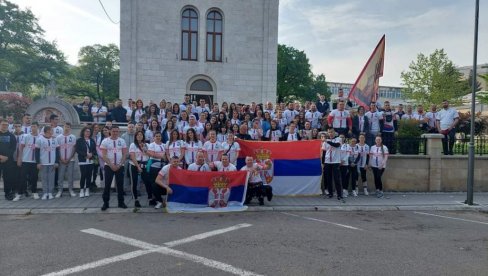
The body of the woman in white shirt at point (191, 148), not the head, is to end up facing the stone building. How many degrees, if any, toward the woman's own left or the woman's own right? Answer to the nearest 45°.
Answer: approximately 180°

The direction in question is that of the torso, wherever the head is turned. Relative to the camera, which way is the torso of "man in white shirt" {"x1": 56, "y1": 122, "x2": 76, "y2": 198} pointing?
toward the camera

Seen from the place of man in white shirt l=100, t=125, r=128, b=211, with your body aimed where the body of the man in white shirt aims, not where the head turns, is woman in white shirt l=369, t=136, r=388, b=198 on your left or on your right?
on your left

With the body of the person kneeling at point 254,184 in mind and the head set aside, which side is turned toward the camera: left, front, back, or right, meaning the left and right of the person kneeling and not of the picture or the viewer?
front

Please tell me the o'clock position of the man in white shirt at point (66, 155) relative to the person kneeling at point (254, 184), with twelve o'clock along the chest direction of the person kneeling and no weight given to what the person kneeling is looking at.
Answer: The man in white shirt is roughly at 3 o'clock from the person kneeling.

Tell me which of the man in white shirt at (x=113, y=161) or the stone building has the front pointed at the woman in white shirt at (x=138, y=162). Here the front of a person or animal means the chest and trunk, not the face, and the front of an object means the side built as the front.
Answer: the stone building

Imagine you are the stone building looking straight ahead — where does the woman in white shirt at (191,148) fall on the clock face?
The woman in white shirt is roughly at 12 o'clock from the stone building.

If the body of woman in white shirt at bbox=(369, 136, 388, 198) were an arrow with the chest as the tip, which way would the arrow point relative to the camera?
toward the camera

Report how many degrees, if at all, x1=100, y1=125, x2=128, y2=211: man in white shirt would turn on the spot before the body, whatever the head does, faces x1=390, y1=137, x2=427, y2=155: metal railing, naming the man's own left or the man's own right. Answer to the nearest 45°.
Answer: approximately 90° to the man's own left

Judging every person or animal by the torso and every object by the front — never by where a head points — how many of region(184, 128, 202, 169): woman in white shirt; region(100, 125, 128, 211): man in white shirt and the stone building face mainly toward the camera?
3

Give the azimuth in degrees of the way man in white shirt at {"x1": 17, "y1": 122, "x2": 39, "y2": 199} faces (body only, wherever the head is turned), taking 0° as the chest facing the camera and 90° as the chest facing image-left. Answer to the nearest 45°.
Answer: approximately 315°

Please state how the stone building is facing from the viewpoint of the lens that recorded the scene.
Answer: facing the viewer

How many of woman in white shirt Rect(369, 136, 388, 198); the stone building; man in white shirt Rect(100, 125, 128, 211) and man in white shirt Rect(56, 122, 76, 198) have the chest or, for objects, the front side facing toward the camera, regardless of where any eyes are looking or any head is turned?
4

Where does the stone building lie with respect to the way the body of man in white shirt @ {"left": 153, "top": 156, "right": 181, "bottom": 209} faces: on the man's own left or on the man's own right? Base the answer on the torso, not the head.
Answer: on the man's own left
